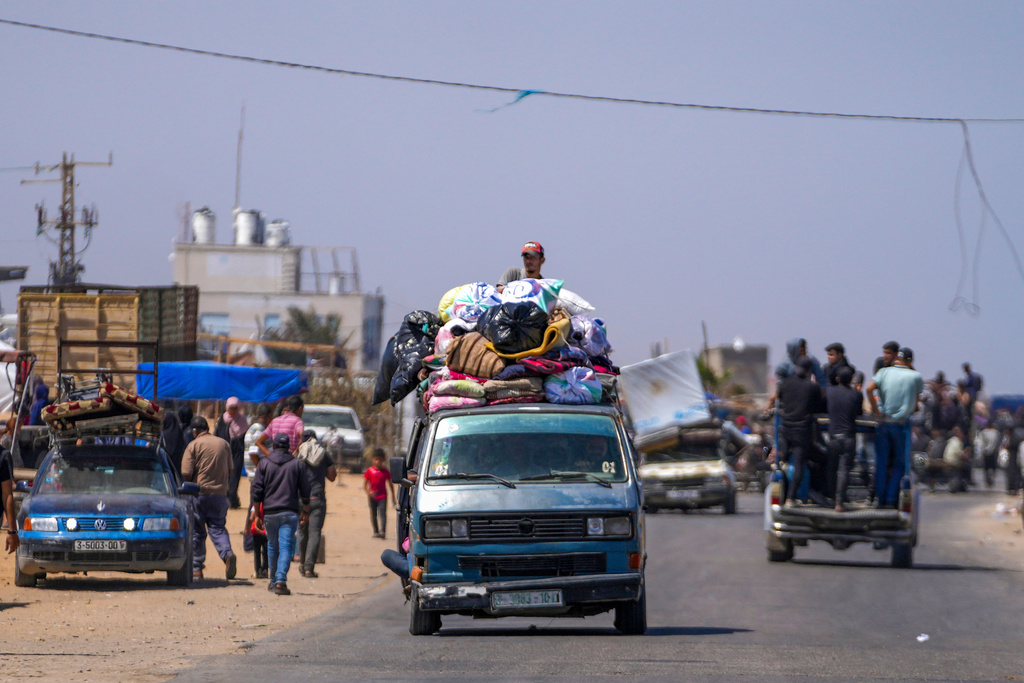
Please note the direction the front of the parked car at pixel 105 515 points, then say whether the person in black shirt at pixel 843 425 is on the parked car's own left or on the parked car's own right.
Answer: on the parked car's own left

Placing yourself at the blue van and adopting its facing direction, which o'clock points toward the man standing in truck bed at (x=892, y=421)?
The man standing in truck bed is roughly at 7 o'clock from the blue van.

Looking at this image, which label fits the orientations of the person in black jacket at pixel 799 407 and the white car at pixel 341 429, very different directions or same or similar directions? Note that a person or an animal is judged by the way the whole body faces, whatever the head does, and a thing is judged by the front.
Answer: very different directions

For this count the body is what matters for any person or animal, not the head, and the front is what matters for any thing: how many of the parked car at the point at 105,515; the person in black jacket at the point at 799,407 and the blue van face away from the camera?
1

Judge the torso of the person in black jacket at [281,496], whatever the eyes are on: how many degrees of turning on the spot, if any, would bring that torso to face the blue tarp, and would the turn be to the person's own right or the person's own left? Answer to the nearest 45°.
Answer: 0° — they already face it

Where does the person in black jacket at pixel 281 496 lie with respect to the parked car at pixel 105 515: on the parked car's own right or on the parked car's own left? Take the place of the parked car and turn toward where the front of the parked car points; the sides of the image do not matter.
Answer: on the parked car's own left

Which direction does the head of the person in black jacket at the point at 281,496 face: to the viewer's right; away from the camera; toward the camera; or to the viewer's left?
away from the camera

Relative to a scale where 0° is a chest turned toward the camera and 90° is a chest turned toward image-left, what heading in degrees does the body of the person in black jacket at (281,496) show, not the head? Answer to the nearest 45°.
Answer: approximately 180°

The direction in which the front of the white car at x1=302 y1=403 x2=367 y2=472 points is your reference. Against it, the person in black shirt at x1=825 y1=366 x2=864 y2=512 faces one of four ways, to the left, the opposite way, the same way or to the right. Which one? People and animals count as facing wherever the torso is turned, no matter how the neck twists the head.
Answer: the opposite way

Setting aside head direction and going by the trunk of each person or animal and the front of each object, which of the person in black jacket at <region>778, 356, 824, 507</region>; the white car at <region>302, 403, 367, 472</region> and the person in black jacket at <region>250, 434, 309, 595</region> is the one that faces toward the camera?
the white car

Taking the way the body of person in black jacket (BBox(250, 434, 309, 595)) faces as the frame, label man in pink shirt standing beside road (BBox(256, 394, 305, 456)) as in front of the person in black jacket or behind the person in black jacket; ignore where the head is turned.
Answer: in front

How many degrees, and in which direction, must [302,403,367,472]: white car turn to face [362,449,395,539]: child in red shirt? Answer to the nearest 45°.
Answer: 0° — it already faces them

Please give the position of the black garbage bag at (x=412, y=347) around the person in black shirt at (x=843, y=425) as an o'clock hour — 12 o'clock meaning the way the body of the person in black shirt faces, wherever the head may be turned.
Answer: The black garbage bag is roughly at 7 o'clock from the person in black shirt.
